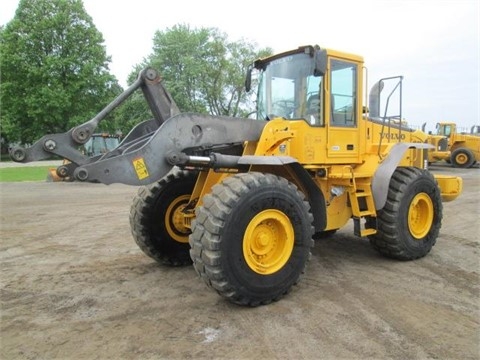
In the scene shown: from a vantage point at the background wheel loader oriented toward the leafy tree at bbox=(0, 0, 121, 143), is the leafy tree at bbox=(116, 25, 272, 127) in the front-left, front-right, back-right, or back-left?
front-right

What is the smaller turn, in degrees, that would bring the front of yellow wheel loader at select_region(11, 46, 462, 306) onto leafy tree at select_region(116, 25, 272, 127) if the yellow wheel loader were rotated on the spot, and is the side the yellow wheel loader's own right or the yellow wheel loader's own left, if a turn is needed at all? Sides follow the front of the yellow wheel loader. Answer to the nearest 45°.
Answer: approximately 135° to the yellow wheel loader's own right

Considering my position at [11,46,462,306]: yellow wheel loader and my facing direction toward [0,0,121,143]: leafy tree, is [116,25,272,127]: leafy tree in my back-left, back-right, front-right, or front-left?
front-right

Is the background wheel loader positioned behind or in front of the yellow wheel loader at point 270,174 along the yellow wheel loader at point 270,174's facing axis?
behind

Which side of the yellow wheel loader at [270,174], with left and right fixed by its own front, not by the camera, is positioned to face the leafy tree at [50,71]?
right

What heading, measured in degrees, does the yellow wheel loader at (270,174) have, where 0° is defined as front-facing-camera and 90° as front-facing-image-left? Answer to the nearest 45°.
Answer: approximately 45°

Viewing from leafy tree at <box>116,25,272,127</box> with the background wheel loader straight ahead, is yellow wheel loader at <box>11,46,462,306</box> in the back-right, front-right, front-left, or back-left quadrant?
front-right
